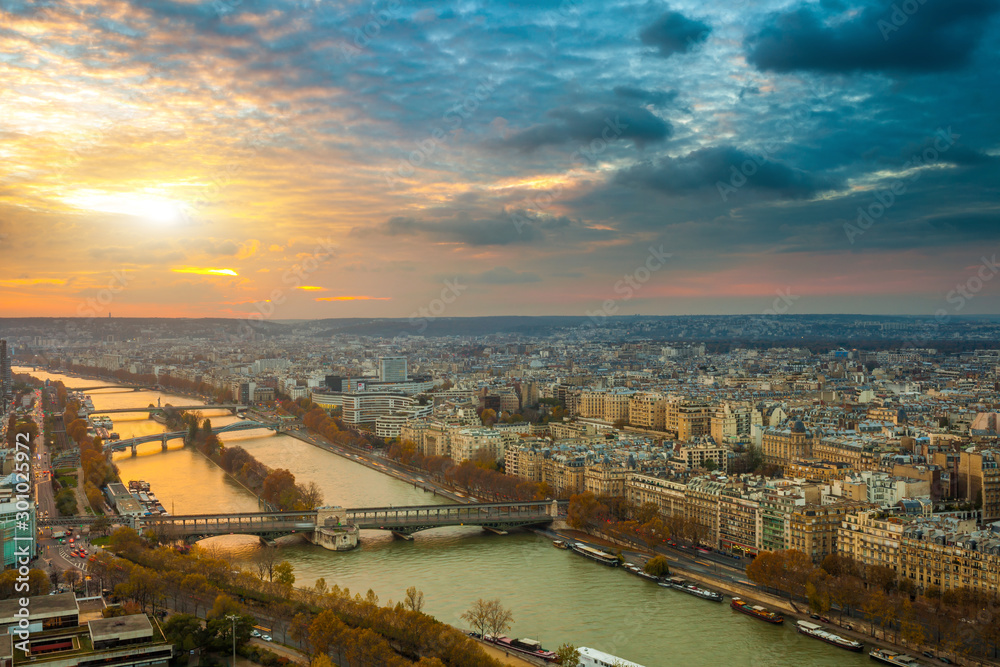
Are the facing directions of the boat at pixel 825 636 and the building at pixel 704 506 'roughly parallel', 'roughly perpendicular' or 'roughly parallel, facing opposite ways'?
roughly perpendicular

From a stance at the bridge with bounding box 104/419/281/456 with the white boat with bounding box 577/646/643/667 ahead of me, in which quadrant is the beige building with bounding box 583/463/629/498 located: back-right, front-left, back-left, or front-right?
front-left

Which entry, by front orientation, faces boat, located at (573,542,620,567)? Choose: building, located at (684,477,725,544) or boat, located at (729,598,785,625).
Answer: the building

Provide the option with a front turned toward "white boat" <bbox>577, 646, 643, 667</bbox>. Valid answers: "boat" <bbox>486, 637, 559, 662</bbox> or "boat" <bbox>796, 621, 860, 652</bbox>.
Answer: "boat" <bbox>486, 637, 559, 662</bbox>

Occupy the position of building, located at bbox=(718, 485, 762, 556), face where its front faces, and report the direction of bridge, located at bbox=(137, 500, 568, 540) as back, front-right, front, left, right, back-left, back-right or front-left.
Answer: front-right

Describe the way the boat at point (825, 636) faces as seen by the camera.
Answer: facing the viewer and to the right of the viewer

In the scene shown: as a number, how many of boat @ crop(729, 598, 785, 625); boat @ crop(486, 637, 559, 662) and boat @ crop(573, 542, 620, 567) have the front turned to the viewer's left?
0

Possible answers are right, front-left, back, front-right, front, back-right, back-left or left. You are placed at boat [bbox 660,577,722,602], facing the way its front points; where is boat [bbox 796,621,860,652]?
front

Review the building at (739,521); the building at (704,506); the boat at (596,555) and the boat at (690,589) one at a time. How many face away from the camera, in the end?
0

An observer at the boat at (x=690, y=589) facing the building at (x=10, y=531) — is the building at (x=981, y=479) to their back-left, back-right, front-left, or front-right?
back-right

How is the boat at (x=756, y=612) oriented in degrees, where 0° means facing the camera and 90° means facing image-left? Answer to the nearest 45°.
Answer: approximately 315°

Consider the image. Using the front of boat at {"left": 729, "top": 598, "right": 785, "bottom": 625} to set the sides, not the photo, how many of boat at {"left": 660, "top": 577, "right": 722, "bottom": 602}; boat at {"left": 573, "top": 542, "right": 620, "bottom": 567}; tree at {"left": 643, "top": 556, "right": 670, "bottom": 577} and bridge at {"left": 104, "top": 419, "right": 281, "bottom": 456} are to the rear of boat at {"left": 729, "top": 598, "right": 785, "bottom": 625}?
4

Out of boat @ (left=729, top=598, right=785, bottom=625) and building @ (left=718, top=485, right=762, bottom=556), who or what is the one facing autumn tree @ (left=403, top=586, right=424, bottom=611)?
the building

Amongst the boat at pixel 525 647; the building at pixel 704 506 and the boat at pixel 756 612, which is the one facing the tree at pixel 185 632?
the building

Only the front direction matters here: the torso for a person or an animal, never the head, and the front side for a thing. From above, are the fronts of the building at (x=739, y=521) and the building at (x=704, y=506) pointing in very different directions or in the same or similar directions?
same or similar directions

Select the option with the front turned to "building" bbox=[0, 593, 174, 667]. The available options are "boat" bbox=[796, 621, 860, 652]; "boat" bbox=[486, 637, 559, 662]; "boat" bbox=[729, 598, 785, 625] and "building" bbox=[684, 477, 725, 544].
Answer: "building" bbox=[684, 477, 725, 544]

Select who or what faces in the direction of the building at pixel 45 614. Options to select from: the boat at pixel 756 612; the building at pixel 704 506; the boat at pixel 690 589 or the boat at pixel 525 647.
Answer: the building at pixel 704 506

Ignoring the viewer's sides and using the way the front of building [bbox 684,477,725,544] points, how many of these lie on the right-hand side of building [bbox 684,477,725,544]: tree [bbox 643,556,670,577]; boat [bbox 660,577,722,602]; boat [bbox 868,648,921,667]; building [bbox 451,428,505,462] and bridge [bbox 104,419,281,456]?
2
